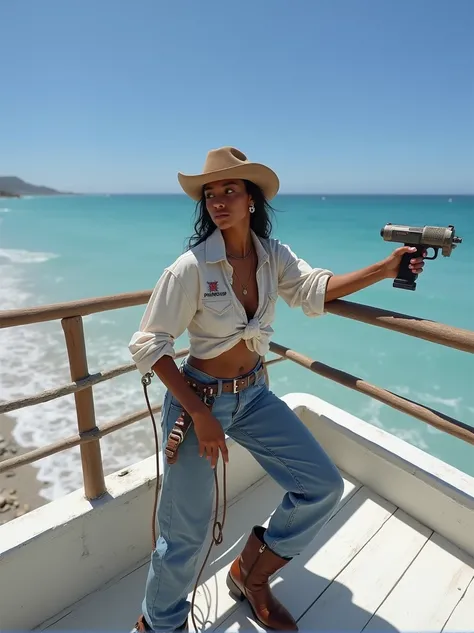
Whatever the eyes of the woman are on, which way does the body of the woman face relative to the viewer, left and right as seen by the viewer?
facing the viewer and to the right of the viewer

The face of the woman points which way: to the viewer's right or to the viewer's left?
to the viewer's left
